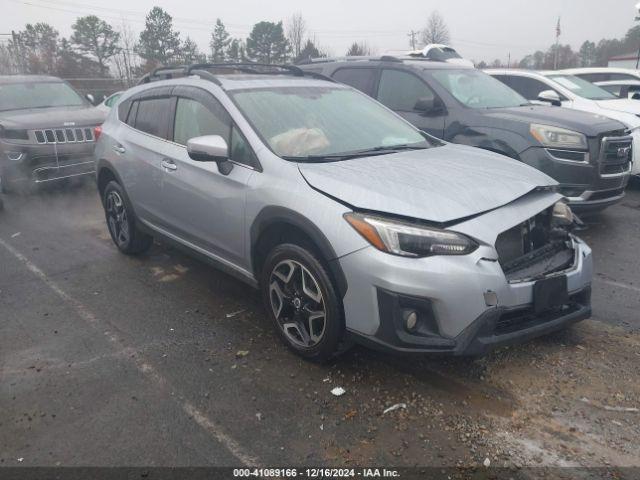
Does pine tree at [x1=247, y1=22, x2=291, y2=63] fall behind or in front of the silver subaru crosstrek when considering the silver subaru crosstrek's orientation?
behind

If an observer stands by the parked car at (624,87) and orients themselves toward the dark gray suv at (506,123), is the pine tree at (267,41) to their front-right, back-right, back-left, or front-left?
back-right

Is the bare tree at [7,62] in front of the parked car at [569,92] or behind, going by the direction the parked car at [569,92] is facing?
behind

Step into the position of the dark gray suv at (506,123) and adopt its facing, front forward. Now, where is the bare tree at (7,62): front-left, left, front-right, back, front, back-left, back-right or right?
back

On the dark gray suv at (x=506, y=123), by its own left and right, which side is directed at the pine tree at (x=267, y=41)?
back

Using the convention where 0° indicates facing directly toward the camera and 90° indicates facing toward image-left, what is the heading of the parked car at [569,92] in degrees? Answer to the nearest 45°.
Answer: approximately 315°

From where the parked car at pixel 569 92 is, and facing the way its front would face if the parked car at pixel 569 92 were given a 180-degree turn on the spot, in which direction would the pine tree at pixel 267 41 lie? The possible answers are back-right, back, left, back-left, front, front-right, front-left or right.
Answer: front
